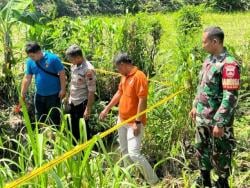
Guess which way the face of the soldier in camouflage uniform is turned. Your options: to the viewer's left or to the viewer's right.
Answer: to the viewer's left

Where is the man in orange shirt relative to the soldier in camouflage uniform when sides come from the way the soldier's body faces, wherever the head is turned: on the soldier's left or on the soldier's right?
on the soldier's right

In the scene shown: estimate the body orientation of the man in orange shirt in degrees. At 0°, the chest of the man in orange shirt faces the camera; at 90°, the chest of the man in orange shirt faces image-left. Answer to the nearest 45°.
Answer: approximately 45°

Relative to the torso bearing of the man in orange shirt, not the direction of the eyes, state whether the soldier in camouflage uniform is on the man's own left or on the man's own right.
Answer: on the man's own left
